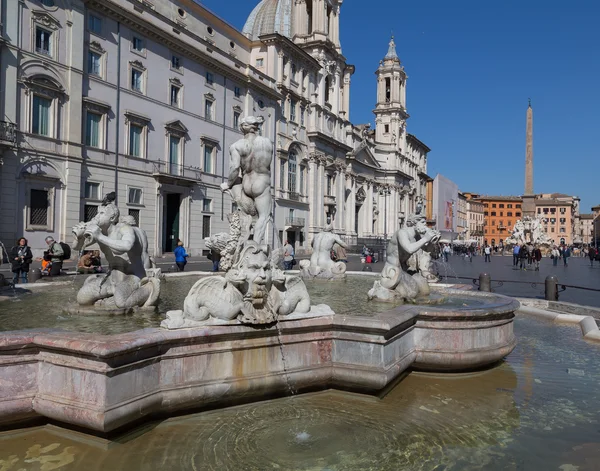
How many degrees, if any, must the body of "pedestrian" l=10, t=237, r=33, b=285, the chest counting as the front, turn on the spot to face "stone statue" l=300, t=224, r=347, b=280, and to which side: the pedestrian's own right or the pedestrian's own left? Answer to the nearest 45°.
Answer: approximately 45° to the pedestrian's own left

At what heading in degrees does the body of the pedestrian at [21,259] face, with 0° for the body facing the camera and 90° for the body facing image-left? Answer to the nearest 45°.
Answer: approximately 0°

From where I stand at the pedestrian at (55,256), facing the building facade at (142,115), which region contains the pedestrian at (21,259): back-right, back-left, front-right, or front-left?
back-left

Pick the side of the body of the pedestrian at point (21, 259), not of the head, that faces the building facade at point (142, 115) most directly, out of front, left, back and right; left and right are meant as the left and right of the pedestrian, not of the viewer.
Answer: back

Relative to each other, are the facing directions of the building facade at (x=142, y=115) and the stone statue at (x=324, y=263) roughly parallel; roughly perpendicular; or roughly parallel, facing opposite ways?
roughly perpendicular

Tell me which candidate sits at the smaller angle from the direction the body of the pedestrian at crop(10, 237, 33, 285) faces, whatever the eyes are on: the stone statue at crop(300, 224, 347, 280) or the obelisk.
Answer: the stone statue

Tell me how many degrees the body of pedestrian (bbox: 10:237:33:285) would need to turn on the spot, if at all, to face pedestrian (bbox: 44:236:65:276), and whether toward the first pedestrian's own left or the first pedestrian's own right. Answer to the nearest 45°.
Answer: approximately 90° to the first pedestrian's own left

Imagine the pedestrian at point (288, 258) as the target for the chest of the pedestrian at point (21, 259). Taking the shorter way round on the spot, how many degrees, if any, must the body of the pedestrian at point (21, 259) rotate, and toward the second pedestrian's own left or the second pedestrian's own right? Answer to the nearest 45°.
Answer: approximately 90° to the second pedestrian's own left
